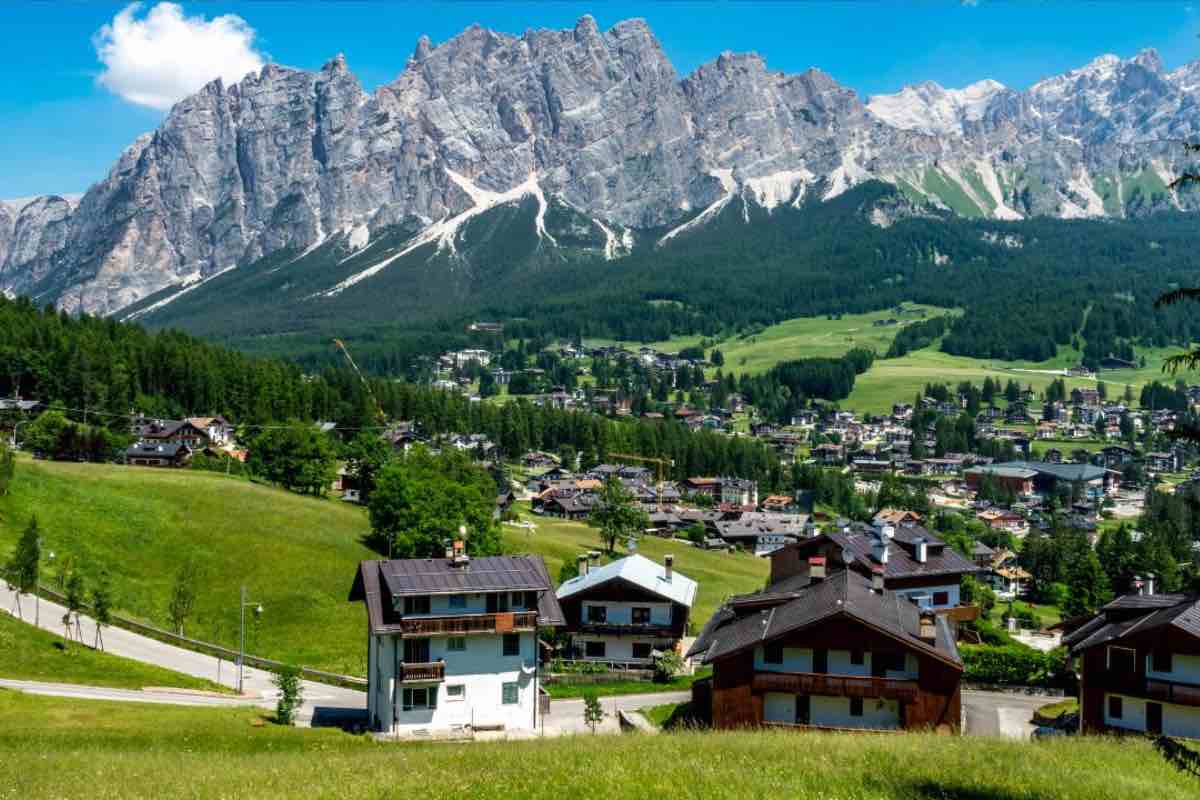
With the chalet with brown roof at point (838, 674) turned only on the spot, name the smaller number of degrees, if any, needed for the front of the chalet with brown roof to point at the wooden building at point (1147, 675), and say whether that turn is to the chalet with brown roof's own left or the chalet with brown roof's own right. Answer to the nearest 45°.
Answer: approximately 90° to the chalet with brown roof's own left

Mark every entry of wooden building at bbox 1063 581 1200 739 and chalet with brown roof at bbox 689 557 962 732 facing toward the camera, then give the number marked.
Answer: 2

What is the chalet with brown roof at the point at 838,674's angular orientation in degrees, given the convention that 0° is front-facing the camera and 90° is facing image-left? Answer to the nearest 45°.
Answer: approximately 0°

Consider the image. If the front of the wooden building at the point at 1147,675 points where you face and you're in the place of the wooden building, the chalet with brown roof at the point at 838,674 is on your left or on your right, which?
on your right

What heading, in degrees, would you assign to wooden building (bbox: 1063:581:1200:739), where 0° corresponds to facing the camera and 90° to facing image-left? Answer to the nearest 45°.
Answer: approximately 0°
